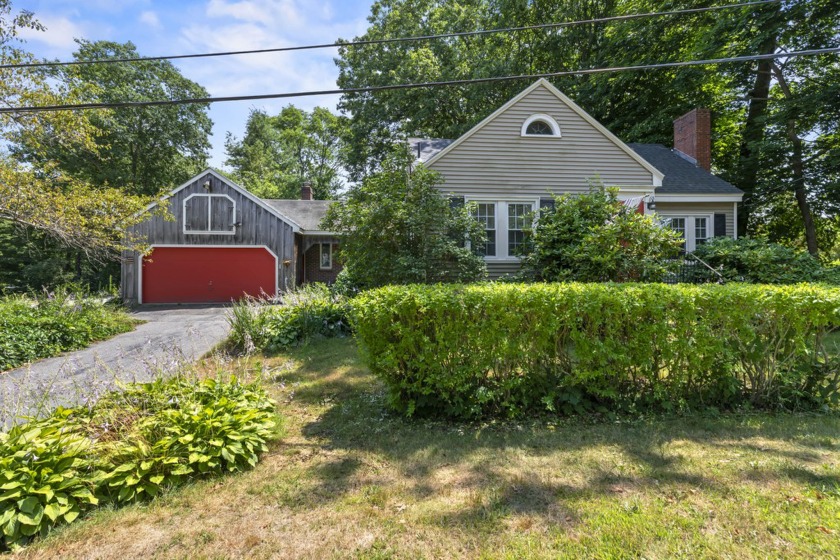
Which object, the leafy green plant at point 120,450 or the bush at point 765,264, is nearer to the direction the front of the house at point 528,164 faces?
the leafy green plant

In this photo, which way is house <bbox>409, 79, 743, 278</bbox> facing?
toward the camera

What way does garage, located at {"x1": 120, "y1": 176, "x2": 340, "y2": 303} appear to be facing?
toward the camera

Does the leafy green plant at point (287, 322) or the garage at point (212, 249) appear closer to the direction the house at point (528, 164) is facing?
the leafy green plant

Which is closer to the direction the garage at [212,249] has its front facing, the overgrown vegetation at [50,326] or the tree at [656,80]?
the overgrown vegetation

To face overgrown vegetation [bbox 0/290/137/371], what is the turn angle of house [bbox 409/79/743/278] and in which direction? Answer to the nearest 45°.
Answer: approximately 45° to its right

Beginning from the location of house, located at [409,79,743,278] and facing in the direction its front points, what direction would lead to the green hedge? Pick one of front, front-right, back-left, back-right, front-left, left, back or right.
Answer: front

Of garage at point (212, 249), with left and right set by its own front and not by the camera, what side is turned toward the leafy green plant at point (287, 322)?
front

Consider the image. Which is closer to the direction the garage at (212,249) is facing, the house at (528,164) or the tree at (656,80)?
the house

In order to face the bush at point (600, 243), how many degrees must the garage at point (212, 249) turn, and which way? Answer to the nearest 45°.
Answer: approximately 45° to its left

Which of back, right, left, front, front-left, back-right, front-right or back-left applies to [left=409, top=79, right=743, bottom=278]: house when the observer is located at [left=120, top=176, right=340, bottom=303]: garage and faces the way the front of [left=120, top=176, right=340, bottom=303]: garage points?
front-left

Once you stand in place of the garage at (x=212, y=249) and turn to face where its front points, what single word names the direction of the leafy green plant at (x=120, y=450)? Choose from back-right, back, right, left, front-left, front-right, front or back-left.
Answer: front

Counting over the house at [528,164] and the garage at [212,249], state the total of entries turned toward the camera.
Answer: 2
